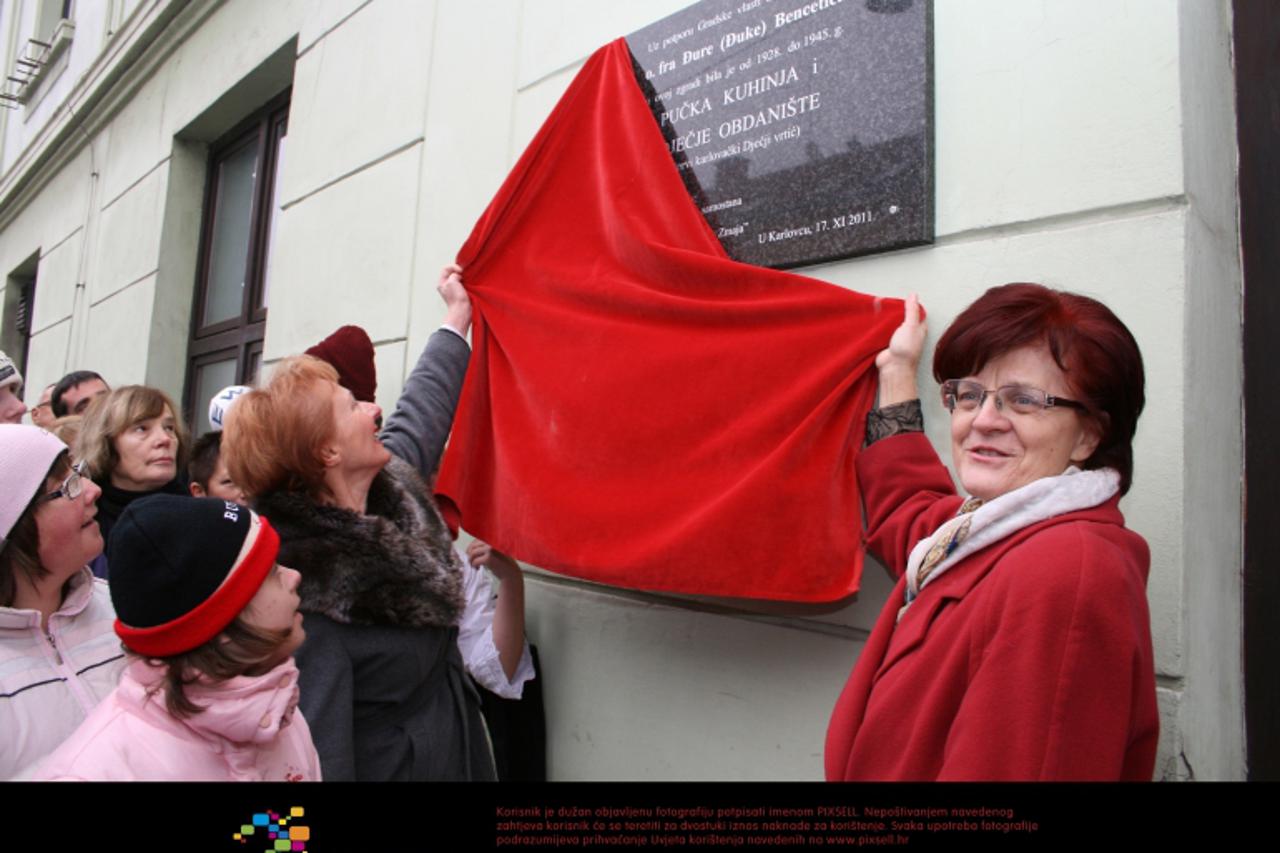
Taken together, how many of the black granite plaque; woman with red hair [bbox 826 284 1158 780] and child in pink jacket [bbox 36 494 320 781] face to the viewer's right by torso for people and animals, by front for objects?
1

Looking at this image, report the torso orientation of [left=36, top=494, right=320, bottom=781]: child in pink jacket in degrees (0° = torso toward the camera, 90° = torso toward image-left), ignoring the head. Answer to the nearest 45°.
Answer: approximately 270°

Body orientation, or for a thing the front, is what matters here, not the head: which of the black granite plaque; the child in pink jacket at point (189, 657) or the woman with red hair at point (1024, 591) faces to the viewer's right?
the child in pink jacket

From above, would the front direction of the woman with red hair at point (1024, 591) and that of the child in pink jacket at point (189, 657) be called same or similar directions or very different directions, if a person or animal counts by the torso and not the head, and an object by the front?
very different directions

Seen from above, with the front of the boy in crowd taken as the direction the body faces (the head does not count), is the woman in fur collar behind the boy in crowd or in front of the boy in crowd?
in front

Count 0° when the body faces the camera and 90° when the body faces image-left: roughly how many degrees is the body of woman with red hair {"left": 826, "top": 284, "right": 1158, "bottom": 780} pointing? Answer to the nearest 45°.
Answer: approximately 45°

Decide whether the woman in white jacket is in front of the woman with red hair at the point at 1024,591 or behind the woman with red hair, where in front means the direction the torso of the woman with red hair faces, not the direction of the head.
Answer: in front

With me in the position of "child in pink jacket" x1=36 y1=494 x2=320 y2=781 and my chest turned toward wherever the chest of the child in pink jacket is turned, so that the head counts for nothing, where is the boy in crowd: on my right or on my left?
on my left

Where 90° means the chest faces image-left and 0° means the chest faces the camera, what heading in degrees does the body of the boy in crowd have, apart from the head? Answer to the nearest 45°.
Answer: approximately 315°

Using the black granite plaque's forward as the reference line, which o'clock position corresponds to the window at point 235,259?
The window is roughly at 3 o'clock from the black granite plaque.

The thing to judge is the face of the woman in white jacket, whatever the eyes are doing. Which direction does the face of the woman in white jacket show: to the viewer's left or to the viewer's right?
to the viewer's right

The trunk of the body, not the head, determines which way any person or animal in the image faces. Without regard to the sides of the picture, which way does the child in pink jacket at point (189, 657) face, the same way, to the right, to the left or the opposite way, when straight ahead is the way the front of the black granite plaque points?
the opposite way

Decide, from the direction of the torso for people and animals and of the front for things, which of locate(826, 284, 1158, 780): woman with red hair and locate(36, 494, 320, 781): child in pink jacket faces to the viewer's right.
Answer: the child in pink jacket
